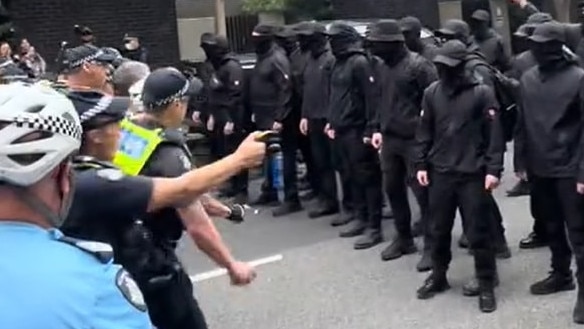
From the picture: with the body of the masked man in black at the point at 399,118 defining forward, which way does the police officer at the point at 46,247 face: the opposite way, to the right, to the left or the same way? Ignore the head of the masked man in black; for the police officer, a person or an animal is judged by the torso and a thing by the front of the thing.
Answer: the opposite way

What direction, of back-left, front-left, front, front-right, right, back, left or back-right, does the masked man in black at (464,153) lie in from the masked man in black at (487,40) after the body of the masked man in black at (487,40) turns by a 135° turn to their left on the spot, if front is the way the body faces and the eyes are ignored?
right

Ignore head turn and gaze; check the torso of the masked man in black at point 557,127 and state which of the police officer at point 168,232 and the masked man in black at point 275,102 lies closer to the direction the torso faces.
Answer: the police officer

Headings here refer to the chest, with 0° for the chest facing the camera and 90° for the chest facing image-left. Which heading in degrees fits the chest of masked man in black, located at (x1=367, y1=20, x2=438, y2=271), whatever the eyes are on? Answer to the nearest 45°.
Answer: approximately 45°

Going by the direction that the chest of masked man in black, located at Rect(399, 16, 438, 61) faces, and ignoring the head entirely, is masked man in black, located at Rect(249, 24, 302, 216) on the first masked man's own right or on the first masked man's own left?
on the first masked man's own right

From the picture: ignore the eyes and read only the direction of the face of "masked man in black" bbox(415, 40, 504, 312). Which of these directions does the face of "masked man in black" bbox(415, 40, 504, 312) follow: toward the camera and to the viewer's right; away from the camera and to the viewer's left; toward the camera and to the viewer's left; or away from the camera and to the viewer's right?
toward the camera and to the viewer's left

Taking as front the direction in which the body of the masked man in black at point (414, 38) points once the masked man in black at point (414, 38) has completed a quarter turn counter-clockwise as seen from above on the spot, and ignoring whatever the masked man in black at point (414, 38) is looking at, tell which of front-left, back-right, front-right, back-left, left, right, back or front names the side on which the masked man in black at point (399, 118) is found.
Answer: front-right

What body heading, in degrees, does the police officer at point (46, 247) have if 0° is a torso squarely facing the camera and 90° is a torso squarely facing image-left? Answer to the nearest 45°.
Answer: approximately 225°

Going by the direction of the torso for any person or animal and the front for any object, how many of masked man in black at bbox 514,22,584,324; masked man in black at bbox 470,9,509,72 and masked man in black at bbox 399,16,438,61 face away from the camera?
0

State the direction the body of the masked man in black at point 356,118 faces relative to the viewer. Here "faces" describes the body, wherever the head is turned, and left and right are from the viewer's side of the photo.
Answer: facing the viewer and to the left of the viewer

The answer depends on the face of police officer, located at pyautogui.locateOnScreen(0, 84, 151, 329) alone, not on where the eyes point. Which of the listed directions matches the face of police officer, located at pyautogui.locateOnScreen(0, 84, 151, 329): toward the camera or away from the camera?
away from the camera

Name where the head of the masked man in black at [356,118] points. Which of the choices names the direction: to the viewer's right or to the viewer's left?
to the viewer's left

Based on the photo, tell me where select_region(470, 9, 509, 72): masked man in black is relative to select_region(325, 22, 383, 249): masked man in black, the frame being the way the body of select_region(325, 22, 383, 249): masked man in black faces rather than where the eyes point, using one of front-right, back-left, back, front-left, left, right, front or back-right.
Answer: back

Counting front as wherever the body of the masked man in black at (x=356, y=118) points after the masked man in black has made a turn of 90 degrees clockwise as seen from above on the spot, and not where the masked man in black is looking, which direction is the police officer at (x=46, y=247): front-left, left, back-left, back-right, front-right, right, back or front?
back-left

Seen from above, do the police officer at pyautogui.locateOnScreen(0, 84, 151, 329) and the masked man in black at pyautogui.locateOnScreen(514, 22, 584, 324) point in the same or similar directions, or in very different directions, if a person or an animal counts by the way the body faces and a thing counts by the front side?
very different directions

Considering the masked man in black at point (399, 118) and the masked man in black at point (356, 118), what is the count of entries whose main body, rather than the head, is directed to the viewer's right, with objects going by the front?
0

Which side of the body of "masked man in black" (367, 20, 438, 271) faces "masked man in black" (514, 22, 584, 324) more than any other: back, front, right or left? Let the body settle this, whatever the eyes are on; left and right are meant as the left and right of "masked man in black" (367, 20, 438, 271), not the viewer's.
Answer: left

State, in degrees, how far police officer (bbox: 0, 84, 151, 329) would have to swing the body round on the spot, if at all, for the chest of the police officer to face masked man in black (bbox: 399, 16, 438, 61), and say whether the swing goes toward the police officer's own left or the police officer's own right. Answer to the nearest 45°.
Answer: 0° — they already face them

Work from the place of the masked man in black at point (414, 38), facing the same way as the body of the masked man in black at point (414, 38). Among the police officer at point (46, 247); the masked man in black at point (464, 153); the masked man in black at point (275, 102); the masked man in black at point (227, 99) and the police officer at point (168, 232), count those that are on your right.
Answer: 2

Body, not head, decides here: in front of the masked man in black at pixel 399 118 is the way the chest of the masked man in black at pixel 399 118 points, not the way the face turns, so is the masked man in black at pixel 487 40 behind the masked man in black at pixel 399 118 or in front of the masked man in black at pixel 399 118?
behind
